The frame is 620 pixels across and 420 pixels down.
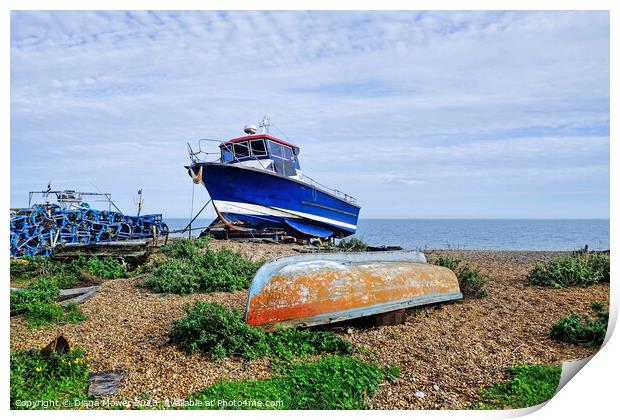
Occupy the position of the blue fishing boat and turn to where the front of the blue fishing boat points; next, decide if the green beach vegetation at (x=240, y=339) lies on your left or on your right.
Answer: on your left

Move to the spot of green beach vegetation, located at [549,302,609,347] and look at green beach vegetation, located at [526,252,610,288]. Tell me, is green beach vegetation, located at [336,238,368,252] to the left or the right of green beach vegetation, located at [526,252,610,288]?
left

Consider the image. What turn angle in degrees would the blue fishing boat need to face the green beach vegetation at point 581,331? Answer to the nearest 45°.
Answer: approximately 45° to its left

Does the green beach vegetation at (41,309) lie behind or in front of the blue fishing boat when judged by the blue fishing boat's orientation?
in front

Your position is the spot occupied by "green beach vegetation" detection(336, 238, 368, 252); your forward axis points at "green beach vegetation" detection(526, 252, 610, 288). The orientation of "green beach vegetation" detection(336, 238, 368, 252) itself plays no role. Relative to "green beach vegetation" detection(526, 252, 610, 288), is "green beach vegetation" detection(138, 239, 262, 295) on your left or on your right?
right

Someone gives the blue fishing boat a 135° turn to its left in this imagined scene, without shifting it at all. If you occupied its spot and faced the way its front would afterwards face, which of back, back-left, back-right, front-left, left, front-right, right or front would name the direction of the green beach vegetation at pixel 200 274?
right

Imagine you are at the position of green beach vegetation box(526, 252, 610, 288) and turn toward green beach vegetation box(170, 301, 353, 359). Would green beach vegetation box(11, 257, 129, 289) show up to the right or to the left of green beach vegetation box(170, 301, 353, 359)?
right

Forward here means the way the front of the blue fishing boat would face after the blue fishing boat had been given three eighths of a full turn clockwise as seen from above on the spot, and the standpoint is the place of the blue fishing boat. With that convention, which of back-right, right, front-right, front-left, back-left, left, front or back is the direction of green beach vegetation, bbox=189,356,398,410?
back

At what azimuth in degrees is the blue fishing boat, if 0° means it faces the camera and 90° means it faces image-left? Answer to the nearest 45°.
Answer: approximately 45°

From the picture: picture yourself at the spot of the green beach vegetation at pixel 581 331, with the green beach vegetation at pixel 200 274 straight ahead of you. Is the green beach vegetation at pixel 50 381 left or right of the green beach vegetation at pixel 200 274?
left

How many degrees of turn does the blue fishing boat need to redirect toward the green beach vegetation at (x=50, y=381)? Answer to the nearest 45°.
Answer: approximately 45° to its left
